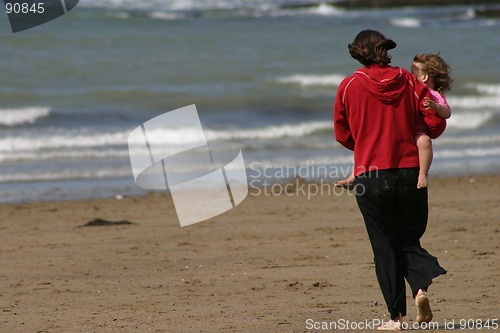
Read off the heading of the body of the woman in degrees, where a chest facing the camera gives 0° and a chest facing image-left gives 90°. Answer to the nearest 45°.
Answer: approximately 180°
